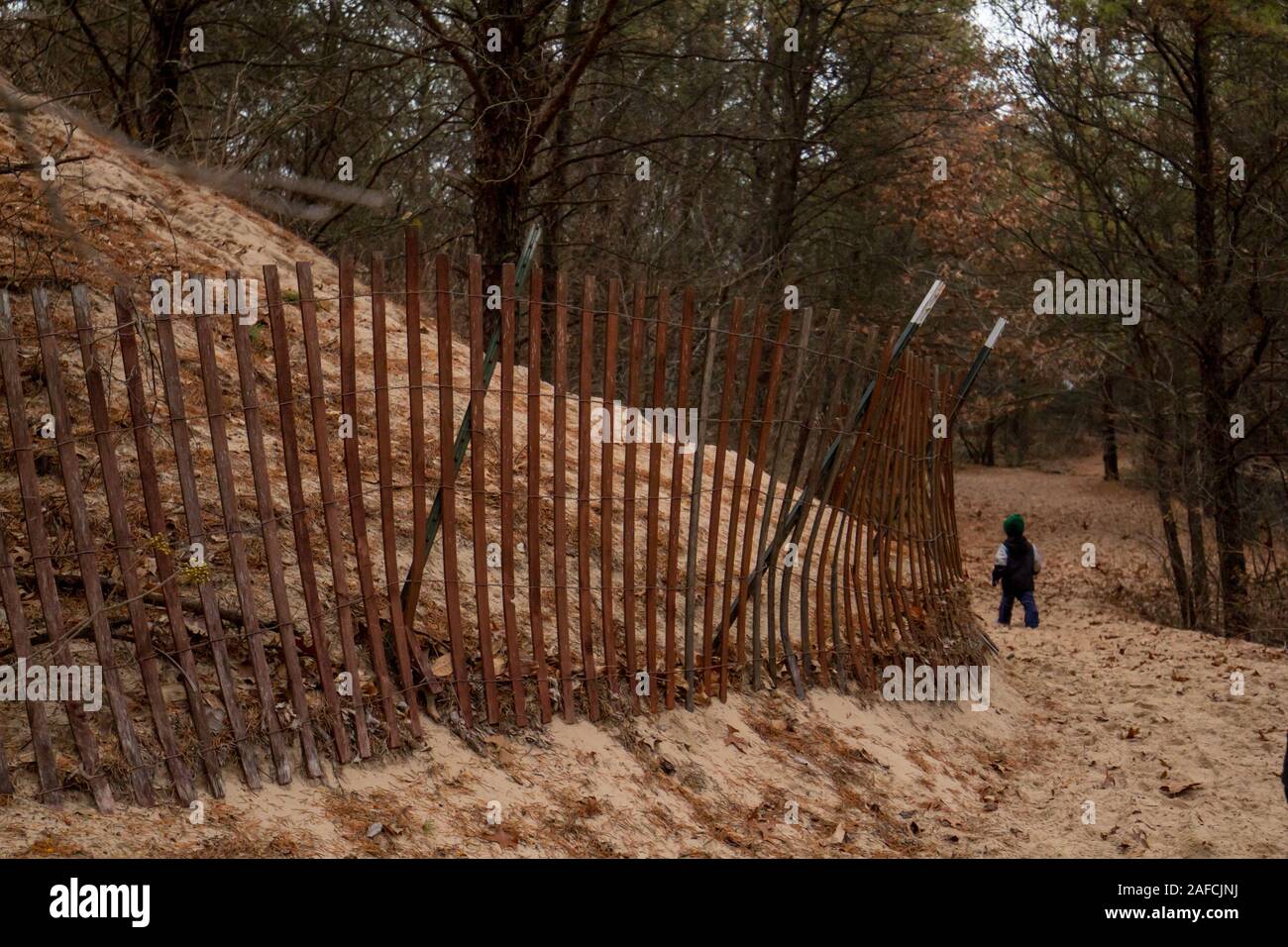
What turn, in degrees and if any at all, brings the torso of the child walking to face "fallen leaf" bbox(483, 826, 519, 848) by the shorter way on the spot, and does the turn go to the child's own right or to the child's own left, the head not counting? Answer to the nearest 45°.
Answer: approximately 180°

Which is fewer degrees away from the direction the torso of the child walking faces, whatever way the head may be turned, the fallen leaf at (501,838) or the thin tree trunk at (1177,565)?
the thin tree trunk

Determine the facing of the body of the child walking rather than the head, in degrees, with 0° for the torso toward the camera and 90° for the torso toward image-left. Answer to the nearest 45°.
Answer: approximately 180°
